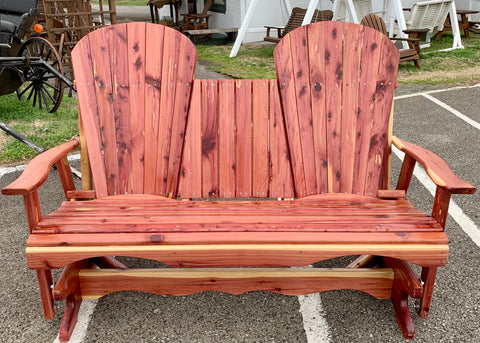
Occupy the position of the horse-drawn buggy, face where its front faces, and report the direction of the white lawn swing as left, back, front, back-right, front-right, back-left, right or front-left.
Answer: front-left

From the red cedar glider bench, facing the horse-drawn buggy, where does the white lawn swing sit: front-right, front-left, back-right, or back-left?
front-right

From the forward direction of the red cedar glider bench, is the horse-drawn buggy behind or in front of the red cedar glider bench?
behind

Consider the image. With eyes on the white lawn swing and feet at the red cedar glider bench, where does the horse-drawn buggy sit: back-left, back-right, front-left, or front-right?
front-left

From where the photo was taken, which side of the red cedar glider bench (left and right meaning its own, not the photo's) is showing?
front

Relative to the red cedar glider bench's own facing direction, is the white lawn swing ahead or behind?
behind
